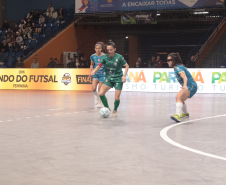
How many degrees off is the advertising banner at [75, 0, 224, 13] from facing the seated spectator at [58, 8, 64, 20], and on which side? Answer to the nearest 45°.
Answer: approximately 135° to its right

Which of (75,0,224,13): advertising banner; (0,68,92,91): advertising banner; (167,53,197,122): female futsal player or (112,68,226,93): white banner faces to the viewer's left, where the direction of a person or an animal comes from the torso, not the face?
the female futsal player

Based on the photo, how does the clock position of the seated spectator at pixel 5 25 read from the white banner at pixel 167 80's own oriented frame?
The seated spectator is roughly at 4 o'clock from the white banner.

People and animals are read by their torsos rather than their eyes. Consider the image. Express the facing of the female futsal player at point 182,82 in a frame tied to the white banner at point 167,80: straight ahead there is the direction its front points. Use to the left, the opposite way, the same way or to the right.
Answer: to the right

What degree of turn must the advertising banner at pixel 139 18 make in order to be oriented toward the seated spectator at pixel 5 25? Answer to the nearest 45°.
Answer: approximately 90° to its right

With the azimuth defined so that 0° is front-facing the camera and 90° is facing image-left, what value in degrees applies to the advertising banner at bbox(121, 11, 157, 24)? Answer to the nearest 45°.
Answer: approximately 0°

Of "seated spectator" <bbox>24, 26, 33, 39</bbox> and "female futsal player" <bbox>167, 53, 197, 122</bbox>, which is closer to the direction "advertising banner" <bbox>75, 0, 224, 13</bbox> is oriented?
the female futsal player

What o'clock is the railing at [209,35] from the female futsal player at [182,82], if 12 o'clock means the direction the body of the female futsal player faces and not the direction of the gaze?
The railing is roughly at 3 o'clock from the female futsal player.

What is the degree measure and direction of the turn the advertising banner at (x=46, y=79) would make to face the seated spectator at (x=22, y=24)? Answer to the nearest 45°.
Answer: approximately 180°

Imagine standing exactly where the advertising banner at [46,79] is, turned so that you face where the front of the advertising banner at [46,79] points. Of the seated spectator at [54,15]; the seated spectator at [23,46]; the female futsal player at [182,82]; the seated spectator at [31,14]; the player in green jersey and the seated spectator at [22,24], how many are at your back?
4

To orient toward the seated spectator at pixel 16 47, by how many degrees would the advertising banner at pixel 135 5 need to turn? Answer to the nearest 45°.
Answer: approximately 90° to its right

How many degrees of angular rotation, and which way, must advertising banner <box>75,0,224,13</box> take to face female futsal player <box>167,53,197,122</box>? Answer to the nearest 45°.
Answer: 0° — it already faces them

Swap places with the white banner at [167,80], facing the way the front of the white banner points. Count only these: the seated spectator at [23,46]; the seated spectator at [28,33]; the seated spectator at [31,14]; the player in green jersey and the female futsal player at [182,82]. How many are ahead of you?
2

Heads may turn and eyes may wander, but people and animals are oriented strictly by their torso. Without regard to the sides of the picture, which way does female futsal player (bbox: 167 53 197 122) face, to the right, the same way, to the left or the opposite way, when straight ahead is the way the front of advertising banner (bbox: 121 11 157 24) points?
to the right

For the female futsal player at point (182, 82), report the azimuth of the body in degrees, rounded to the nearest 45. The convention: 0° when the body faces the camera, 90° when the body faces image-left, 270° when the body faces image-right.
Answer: approximately 90°
